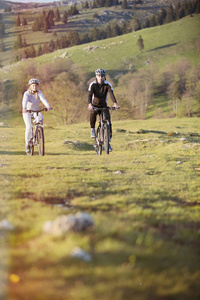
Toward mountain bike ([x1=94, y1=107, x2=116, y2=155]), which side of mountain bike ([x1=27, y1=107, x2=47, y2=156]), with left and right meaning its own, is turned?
left

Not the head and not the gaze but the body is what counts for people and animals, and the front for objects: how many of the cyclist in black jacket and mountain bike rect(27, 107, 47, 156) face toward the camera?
2

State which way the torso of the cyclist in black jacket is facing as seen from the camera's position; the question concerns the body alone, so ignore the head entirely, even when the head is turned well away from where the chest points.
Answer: toward the camera

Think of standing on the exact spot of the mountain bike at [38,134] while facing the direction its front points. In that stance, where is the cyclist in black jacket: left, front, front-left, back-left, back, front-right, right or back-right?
left

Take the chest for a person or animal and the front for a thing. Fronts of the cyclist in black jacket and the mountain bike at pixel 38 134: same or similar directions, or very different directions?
same or similar directions

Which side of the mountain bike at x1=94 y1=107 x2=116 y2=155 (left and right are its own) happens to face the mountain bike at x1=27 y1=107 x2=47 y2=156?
right

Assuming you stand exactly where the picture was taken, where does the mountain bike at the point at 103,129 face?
facing the viewer
